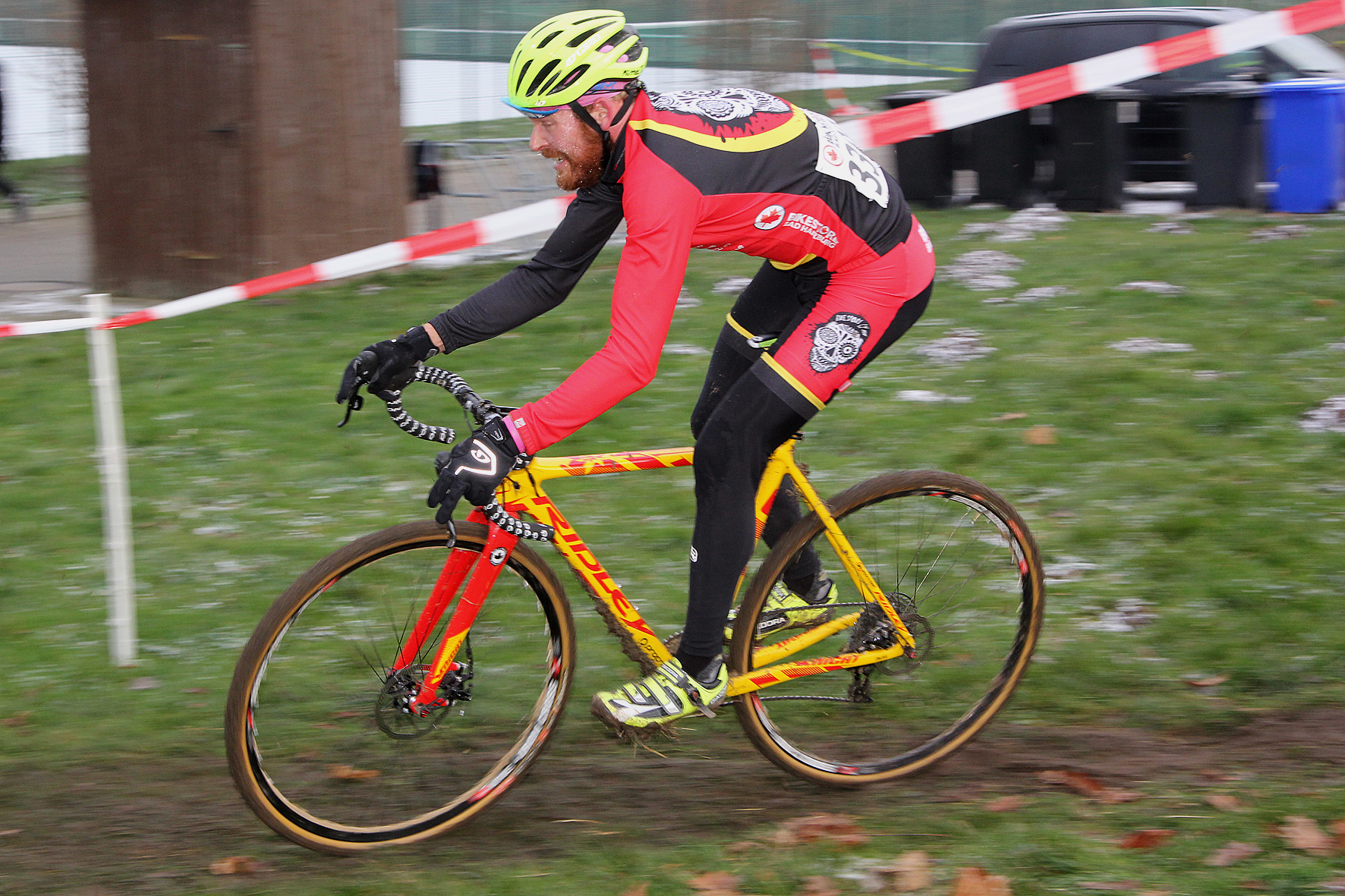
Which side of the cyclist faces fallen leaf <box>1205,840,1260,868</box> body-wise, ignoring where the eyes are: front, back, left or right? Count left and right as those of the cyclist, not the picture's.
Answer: back

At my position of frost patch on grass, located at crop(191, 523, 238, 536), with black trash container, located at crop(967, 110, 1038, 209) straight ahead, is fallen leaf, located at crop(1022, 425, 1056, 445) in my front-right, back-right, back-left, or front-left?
front-right

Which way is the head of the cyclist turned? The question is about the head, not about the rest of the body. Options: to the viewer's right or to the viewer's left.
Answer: to the viewer's left

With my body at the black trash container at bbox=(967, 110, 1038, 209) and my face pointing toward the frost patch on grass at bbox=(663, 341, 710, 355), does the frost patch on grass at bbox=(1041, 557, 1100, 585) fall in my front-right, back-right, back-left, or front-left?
front-left

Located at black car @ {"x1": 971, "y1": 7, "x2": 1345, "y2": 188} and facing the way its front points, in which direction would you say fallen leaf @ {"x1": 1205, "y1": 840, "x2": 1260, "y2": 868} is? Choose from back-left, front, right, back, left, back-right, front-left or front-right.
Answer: right

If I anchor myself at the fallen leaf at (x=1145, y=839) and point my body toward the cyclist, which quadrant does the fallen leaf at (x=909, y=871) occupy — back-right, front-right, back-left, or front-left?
front-left

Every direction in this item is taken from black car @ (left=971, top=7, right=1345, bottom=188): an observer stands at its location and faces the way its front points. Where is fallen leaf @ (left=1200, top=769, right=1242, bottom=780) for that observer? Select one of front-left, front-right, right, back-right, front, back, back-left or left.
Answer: right

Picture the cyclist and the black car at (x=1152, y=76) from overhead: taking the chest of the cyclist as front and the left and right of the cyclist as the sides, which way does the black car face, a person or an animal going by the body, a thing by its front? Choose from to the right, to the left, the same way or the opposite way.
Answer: the opposite way

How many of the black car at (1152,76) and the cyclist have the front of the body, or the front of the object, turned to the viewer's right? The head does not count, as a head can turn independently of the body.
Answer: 1

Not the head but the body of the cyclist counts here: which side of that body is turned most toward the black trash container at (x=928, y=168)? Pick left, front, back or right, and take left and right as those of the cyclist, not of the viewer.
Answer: right

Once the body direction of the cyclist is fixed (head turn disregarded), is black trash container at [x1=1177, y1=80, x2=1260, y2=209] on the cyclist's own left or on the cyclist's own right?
on the cyclist's own right

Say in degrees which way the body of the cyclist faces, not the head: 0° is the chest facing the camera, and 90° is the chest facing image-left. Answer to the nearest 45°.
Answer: approximately 90°

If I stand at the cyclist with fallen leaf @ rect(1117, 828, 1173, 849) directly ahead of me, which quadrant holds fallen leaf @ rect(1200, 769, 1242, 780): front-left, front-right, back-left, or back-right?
front-left

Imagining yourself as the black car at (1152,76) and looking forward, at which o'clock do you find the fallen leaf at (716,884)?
The fallen leaf is roughly at 3 o'clock from the black car.
